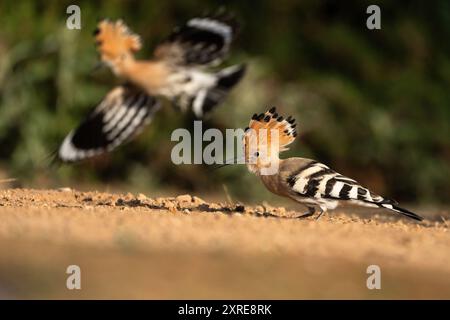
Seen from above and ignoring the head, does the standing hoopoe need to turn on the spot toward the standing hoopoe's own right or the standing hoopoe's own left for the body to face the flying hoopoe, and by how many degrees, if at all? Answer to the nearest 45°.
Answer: approximately 45° to the standing hoopoe's own right

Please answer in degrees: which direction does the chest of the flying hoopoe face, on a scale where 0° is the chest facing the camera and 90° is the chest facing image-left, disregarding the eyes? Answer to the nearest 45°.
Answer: approximately 90°

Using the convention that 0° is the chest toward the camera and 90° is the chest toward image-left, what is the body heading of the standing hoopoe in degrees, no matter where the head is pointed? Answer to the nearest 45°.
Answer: approximately 90°

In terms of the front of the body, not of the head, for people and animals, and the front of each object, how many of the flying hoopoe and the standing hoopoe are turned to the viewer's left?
2

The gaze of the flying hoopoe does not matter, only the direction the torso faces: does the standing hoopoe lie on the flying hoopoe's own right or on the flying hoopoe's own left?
on the flying hoopoe's own left
